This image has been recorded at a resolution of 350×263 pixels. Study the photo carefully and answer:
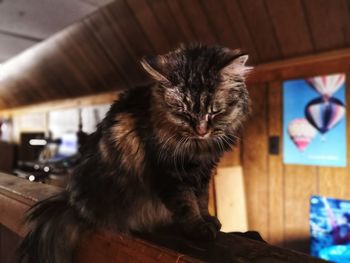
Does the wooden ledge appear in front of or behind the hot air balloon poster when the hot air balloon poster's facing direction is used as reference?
in front

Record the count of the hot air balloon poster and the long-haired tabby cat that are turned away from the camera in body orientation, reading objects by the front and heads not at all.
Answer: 0

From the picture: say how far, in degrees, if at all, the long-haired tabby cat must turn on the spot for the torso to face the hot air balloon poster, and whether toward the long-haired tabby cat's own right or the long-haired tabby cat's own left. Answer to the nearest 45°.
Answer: approximately 90° to the long-haired tabby cat's own left

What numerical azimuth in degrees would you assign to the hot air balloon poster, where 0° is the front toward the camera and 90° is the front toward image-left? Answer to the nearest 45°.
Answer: approximately 45°

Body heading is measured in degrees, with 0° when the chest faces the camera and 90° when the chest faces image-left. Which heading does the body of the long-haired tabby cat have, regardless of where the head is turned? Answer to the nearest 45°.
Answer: approximately 315°
